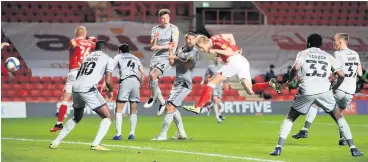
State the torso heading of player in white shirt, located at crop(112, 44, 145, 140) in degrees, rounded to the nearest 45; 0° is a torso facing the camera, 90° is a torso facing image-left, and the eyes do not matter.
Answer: approximately 180°

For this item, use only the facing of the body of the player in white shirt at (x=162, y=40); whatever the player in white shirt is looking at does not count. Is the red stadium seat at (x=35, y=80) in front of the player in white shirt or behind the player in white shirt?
behind

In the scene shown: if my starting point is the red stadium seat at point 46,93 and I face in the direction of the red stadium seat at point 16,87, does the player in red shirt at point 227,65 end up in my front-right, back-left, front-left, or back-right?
back-left

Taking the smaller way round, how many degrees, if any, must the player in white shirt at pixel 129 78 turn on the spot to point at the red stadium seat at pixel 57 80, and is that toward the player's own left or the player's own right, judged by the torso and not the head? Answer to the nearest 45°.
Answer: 0° — they already face it

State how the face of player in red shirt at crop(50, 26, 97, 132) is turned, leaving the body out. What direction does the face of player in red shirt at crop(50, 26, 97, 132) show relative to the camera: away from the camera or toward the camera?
away from the camera

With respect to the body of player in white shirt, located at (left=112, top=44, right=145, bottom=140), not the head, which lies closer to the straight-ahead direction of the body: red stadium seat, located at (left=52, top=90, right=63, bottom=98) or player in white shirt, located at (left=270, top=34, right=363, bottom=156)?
the red stadium seat

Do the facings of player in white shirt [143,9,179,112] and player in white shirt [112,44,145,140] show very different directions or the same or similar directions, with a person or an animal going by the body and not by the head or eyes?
very different directions

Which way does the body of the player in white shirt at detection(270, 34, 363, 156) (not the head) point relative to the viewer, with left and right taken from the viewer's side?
facing away from the viewer
